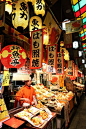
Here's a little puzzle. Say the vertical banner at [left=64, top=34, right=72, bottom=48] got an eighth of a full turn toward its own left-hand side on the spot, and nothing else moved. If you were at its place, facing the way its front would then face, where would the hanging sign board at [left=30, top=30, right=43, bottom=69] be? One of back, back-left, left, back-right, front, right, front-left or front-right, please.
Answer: front-right

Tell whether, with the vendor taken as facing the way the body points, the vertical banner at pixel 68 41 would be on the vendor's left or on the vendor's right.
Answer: on the vendor's left

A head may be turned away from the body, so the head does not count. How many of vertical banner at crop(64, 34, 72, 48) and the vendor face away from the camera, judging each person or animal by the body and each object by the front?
0

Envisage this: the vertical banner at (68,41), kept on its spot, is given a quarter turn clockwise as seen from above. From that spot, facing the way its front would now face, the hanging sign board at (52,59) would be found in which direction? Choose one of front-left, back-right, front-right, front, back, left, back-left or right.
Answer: left

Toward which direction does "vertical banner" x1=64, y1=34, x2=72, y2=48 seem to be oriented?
toward the camera

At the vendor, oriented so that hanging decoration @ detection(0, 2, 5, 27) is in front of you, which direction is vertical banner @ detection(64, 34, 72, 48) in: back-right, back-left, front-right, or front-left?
back-left

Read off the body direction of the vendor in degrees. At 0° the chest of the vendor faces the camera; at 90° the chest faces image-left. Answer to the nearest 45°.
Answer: approximately 315°

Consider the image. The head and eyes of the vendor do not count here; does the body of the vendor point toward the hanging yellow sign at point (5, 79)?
no

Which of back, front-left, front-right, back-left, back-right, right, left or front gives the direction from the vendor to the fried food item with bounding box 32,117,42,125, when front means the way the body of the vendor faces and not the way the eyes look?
front-right

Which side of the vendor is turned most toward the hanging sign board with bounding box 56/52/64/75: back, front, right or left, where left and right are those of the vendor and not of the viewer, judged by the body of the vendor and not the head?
left

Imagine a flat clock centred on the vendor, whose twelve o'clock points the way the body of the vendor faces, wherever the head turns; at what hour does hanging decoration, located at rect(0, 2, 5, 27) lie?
The hanging decoration is roughly at 2 o'clock from the vendor.
